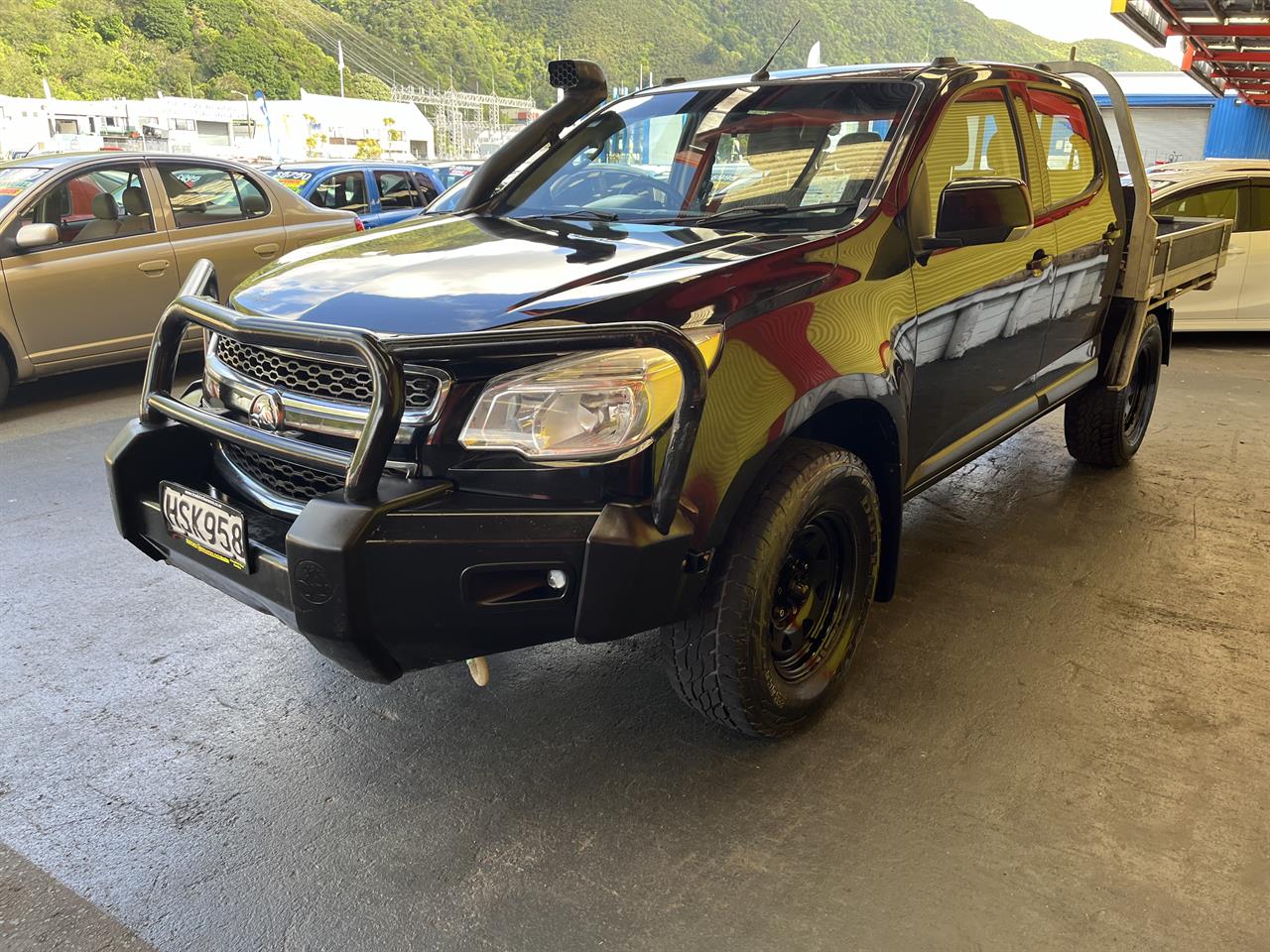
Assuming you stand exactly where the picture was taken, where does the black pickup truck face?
facing the viewer and to the left of the viewer

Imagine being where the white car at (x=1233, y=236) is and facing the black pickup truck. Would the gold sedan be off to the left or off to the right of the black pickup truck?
right

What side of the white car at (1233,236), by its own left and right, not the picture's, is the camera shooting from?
left

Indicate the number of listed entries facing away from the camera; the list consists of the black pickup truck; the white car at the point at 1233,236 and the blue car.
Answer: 0

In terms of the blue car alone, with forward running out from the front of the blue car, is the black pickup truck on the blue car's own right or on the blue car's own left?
on the blue car's own left

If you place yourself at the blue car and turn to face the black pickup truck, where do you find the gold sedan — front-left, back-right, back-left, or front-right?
front-right

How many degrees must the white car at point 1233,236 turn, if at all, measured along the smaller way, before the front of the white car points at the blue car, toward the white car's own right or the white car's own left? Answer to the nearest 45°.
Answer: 0° — it already faces it

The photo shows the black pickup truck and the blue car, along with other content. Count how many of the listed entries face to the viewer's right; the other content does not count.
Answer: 0

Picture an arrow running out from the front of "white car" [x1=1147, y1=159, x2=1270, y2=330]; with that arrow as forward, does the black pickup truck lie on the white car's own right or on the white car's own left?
on the white car's own left

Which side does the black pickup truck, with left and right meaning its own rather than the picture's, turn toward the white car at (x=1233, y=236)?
back

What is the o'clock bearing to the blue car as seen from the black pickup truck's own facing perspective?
The blue car is roughly at 4 o'clock from the black pickup truck.

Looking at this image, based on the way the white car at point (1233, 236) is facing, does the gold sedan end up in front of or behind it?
in front
